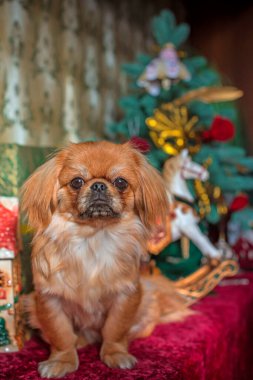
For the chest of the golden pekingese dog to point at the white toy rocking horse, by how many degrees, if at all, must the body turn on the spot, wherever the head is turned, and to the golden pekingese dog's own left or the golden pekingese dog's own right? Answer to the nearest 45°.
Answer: approximately 135° to the golden pekingese dog's own left

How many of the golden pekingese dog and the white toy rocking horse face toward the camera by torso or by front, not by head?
1
